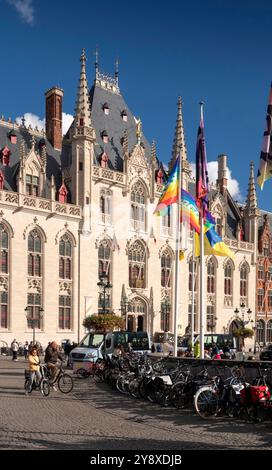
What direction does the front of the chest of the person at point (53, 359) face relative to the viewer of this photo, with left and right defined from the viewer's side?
facing the viewer and to the right of the viewer

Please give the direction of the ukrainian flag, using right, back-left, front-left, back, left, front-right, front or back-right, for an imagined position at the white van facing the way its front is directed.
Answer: left

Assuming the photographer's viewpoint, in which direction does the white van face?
facing the viewer and to the left of the viewer

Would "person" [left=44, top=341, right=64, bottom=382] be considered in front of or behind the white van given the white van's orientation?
in front

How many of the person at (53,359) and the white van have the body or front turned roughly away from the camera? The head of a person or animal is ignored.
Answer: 0

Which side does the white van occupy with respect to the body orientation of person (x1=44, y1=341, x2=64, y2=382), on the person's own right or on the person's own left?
on the person's own left
